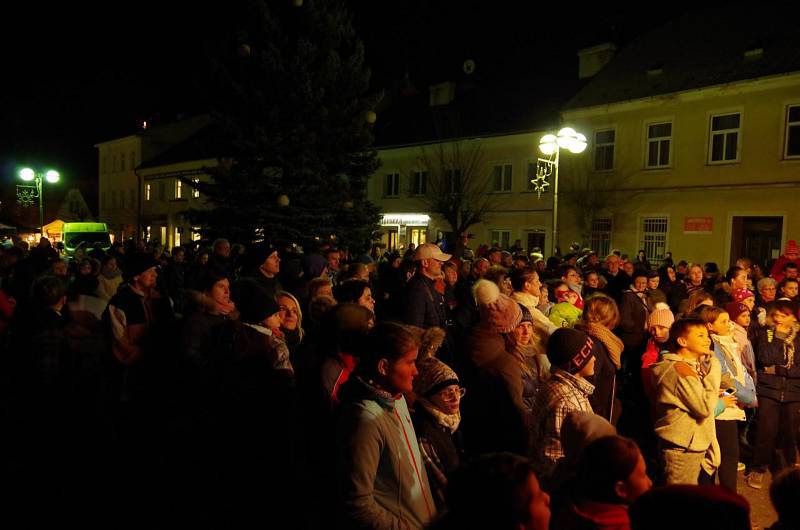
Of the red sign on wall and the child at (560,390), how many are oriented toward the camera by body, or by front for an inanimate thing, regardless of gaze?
1

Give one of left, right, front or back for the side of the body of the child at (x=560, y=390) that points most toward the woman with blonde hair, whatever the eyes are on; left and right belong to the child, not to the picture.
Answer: left

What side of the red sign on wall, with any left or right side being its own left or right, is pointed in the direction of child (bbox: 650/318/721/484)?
front

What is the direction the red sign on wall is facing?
toward the camera

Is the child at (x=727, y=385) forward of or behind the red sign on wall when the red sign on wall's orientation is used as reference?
forward

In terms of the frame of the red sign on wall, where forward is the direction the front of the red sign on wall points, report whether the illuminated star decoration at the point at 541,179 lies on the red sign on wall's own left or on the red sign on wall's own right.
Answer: on the red sign on wall's own right

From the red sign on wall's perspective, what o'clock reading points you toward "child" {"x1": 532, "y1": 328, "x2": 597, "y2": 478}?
The child is roughly at 12 o'clock from the red sign on wall.
